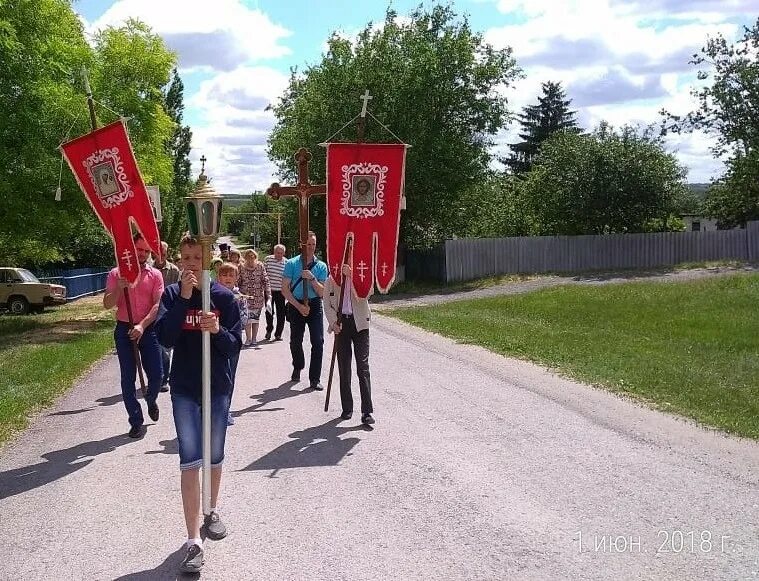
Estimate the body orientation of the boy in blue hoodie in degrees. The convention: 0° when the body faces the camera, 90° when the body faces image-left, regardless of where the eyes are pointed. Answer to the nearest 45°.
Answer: approximately 0°

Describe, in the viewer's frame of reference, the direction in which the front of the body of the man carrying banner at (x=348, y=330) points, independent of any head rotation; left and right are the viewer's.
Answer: facing the viewer

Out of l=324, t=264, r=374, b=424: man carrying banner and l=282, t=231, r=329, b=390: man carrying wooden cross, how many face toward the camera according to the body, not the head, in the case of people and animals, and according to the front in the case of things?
2

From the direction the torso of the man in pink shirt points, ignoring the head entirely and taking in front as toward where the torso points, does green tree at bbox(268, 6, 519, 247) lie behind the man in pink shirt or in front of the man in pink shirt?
behind

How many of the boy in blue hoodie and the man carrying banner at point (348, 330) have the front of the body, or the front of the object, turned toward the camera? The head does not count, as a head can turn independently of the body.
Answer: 2

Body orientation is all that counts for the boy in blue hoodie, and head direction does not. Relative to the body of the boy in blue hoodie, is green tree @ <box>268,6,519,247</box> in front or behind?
behind

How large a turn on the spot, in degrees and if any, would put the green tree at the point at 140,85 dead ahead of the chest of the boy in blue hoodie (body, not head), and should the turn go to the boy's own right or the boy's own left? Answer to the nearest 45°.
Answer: approximately 180°

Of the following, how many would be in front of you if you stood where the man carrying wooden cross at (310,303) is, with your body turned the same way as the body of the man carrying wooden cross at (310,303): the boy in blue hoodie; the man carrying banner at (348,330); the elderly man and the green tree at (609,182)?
2

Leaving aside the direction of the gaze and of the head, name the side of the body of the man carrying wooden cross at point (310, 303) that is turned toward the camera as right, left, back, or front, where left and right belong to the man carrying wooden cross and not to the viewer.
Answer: front

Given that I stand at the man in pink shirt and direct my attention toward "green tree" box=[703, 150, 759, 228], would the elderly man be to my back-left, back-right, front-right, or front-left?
front-left

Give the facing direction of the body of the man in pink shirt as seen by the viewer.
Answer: toward the camera

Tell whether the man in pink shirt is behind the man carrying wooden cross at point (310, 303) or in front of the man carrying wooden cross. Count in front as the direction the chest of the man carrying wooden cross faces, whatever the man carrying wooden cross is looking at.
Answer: in front

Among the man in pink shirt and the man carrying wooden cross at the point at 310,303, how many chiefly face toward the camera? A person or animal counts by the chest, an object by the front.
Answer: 2
